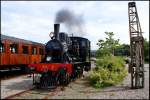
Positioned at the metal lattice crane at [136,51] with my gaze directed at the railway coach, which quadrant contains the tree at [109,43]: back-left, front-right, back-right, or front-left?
front-right

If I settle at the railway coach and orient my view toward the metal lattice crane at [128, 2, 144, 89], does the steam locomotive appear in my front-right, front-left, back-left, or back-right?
front-right

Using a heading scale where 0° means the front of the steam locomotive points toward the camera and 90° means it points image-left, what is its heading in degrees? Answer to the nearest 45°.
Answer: approximately 45°

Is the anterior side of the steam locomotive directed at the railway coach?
no

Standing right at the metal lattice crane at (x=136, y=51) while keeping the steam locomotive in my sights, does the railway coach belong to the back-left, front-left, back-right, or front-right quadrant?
front-right

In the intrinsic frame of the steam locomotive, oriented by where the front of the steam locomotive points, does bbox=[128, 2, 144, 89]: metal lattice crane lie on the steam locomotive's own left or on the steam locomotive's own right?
on the steam locomotive's own left

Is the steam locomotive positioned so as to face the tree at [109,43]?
no
